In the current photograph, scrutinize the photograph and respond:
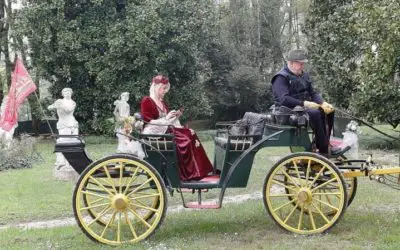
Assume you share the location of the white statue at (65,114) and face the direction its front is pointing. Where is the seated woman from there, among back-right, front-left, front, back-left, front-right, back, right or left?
front

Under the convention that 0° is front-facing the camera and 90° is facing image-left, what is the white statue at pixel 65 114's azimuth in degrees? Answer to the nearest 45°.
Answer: approximately 0°

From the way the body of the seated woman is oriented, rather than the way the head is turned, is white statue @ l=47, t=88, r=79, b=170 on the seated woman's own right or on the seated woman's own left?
on the seated woman's own left

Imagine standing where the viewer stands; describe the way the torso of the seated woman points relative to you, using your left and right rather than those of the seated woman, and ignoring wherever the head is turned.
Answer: facing to the right of the viewer

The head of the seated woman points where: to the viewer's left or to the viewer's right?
to the viewer's right

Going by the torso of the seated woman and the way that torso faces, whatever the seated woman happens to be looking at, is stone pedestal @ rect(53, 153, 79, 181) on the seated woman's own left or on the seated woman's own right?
on the seated woman's own left
